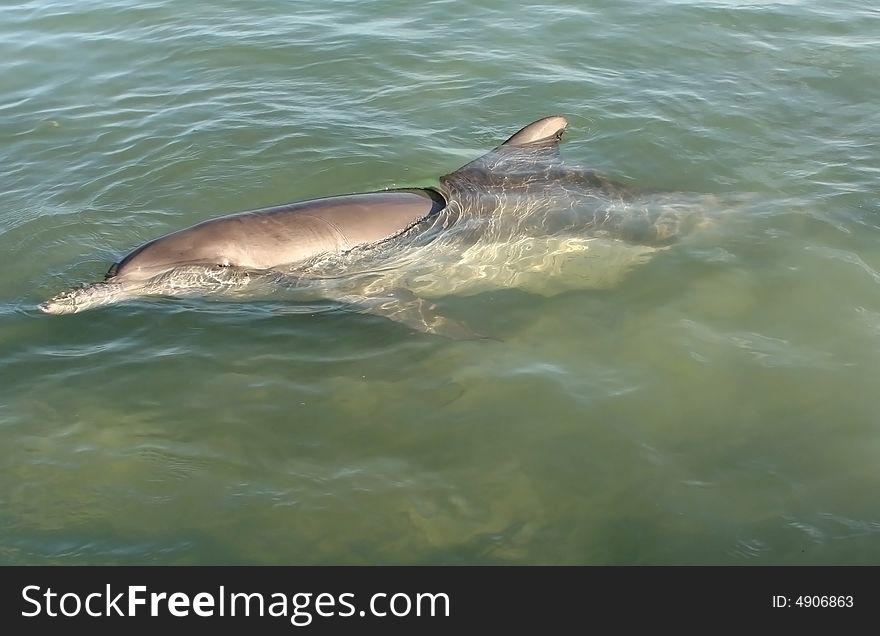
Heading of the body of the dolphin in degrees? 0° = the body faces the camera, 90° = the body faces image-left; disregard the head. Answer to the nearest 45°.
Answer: approximately 90°
